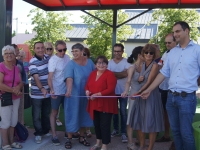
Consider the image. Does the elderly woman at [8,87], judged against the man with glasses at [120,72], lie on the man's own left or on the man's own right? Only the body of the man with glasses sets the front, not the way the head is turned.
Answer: on the man's own right

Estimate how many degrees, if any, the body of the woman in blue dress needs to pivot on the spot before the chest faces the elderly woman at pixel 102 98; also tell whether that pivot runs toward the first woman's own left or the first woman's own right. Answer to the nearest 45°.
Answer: approximately 45° to the first woman's own left

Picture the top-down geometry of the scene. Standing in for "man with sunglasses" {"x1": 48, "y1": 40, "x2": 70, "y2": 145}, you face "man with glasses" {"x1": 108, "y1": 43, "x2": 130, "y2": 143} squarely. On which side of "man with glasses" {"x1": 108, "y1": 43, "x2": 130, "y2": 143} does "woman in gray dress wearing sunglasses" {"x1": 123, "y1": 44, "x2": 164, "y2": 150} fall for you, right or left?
right

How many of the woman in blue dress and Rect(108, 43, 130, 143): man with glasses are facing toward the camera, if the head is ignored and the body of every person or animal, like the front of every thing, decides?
2

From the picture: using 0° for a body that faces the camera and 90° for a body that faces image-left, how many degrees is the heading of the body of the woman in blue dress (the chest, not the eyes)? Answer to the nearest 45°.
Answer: approximately 0°

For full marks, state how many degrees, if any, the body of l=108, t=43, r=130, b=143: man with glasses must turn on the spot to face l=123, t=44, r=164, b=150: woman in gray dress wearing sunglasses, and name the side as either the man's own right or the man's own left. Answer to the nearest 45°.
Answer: approximately 45° to the man's own left

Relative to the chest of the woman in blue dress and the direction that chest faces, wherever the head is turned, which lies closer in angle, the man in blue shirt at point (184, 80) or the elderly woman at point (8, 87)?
the man in blue shirt

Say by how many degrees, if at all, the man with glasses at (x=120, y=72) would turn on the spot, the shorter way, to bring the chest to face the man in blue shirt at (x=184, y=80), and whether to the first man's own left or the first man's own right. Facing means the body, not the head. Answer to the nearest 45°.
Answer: approximately 45° to the first man's own left

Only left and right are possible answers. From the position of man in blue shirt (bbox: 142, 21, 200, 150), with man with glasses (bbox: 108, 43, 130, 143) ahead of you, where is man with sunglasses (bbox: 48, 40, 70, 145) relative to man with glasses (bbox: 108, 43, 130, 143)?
left

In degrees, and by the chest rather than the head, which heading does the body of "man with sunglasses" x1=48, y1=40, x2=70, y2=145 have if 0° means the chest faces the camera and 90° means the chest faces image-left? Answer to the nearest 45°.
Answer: approximately 315°
